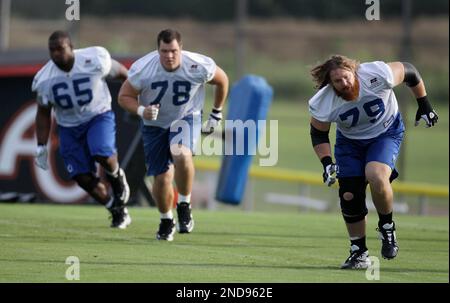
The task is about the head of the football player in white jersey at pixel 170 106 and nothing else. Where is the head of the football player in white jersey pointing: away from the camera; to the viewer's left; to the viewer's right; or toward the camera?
toward the camera

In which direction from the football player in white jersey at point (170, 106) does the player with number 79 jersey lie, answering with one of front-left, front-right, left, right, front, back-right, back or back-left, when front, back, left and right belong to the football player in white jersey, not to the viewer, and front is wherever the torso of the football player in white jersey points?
front-left

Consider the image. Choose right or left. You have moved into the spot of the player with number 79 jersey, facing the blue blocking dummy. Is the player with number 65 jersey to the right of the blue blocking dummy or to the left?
left

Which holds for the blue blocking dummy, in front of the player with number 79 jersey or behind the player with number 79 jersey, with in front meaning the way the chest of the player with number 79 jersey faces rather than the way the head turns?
behind

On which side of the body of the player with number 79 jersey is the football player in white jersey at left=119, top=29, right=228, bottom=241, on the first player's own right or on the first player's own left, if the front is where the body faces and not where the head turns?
on the first player's own right

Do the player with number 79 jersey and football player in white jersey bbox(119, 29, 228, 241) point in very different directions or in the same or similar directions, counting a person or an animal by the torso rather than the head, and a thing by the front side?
same or similar directions

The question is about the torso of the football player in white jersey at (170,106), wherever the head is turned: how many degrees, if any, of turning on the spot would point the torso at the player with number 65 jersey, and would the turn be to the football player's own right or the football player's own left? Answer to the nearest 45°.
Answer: approximately 135° to the football player's own right

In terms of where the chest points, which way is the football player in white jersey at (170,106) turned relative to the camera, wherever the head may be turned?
toward the camera

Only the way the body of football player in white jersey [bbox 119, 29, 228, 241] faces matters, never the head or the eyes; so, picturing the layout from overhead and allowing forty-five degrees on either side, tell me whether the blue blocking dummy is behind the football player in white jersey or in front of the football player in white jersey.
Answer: behind
